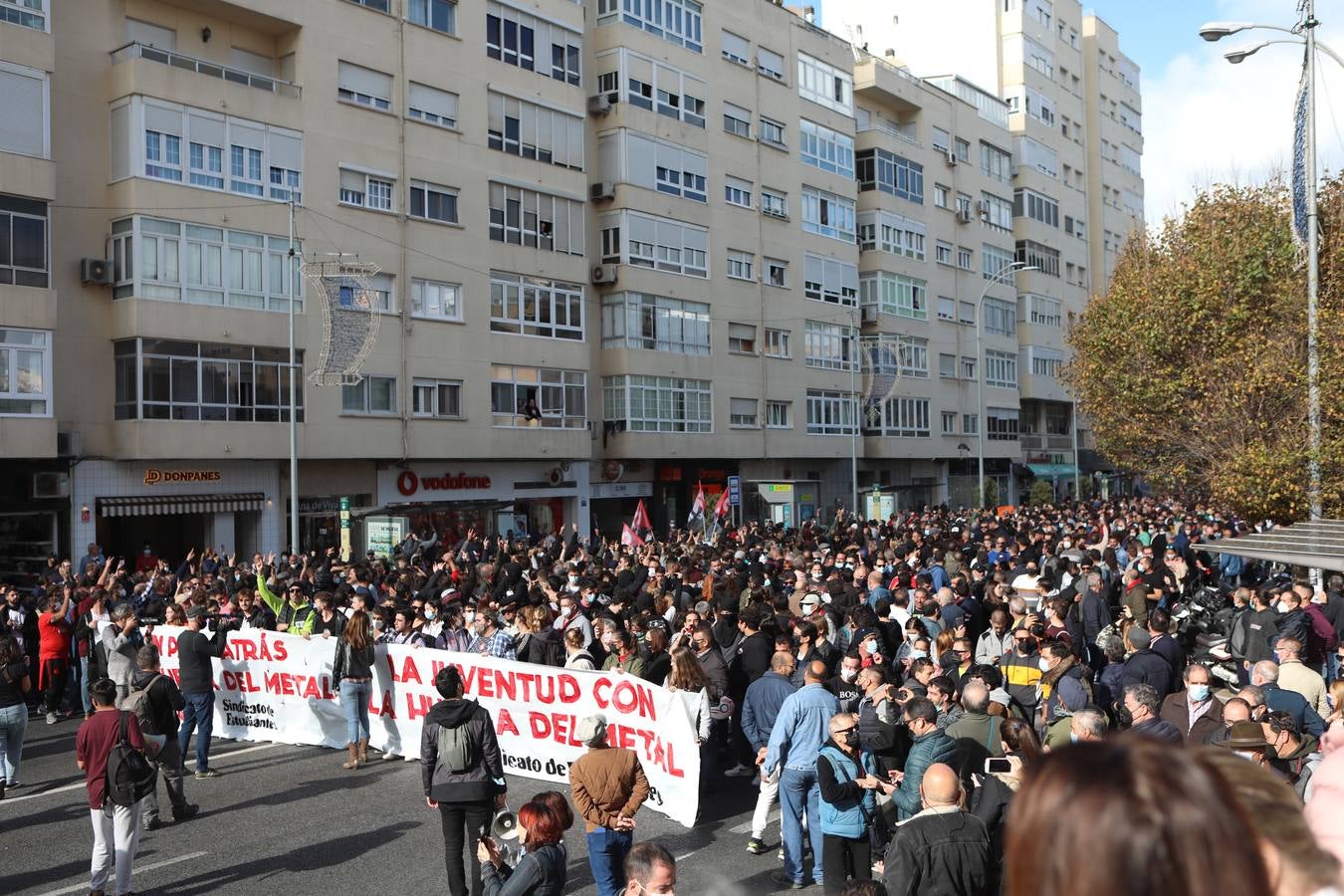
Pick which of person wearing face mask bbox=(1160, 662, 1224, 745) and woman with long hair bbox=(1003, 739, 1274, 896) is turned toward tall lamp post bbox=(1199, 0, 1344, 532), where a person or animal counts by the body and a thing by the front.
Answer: the woman with long hair

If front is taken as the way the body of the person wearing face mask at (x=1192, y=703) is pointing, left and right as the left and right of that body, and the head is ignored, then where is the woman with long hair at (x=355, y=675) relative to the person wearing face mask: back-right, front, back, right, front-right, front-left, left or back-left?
right

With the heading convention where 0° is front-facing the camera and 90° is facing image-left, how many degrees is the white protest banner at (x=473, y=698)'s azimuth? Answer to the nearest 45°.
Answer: approximately 45°

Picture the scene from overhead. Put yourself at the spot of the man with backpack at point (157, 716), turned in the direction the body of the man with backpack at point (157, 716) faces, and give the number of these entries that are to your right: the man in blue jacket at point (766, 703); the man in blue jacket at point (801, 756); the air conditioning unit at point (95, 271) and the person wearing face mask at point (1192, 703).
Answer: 3

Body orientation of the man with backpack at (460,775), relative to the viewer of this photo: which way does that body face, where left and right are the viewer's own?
facing away from the viewer

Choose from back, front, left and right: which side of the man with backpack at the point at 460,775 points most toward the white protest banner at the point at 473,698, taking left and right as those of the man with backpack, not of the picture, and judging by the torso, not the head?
front

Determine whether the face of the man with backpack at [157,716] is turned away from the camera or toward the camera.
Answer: away from the camera

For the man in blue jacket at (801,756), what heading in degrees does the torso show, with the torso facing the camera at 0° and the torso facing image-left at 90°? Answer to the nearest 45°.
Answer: approximately 135°

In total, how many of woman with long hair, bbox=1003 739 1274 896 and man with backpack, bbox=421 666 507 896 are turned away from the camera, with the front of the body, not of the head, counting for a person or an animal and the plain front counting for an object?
2

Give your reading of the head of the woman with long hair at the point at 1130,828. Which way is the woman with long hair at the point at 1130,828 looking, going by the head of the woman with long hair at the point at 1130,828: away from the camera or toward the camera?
away from the camera

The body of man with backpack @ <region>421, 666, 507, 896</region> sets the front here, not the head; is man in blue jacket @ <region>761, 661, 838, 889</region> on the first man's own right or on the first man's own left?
on the first man's own right

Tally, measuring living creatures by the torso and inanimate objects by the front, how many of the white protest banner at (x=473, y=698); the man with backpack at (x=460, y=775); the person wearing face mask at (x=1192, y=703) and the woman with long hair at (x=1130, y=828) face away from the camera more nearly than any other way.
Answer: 2

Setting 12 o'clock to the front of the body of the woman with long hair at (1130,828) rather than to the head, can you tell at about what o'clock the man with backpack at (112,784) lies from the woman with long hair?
The man with backpack is roughly at 10 o'clock from the woman with long hair.

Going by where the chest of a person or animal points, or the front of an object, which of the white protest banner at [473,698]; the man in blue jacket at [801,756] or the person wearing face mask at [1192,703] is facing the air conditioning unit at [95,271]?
the man in blue jacket

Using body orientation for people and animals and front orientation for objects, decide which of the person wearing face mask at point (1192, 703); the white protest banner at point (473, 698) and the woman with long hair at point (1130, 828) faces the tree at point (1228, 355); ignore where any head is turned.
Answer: the woman with long hair
